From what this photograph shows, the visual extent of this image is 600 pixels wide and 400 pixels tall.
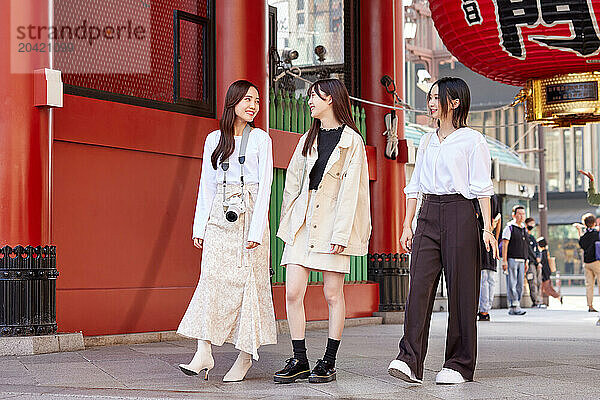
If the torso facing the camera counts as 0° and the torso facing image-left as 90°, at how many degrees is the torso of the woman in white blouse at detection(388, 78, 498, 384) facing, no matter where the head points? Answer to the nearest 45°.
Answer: approximately 45°

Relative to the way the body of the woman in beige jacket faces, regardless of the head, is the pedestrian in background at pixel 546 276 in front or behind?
behind

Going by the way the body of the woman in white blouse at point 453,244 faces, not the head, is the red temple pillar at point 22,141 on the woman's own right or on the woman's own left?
on the woman's own right

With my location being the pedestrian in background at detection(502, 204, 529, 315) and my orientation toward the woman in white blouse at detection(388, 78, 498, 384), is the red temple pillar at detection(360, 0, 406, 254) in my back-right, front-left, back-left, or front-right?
front-right

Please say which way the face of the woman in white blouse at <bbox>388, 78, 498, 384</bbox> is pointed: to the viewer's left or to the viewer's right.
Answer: to the viewer's left

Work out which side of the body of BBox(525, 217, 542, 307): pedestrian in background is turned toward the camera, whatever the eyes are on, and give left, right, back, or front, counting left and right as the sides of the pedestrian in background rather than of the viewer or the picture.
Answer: front

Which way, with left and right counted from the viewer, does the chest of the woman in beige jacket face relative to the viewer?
facing the viewer and to the left of the viewer

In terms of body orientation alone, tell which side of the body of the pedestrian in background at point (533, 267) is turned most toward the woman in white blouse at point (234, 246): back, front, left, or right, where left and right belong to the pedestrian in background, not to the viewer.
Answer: front

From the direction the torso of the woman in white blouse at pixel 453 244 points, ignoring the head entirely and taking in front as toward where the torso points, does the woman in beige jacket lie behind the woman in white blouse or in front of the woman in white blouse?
in front
